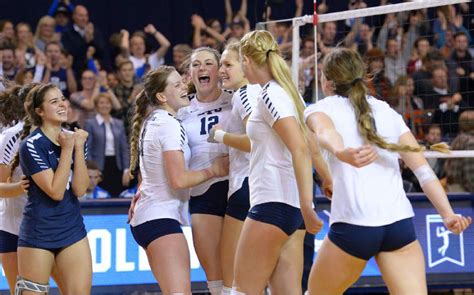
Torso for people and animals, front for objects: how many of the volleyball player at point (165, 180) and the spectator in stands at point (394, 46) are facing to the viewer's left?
0

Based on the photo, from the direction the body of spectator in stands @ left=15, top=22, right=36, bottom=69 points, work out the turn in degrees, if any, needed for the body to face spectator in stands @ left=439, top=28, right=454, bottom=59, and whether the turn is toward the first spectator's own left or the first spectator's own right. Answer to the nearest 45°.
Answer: approximately 90° to the first spectator's own left

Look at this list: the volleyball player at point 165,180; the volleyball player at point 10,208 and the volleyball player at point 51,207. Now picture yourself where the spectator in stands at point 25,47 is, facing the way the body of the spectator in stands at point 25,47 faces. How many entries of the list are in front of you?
3

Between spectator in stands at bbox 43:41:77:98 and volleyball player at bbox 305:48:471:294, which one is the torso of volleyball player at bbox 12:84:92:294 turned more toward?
the volleyball player

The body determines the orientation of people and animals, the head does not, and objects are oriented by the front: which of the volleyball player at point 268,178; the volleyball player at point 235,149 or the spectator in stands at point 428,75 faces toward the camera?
the spectator in stands

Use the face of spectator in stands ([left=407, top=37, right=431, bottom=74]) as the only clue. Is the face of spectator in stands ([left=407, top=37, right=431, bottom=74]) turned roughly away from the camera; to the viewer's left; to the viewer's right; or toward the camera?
toward the camera

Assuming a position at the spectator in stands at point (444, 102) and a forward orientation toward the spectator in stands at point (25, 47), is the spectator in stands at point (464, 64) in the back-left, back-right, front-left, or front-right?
back-right

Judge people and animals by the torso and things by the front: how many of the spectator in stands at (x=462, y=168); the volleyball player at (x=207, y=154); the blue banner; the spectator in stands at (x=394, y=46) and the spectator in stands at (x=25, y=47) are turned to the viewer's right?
0

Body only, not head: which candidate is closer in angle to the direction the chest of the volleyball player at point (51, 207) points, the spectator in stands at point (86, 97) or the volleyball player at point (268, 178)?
the volleyball player

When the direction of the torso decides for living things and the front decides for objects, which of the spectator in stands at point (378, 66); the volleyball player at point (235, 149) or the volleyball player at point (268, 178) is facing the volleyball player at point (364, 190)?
the spectator in stands

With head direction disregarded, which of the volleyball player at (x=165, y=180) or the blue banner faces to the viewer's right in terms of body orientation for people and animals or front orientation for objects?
the volleyball player

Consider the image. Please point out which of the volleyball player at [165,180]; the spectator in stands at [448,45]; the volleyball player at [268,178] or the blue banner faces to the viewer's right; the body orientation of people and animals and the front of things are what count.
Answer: the volleyball player at [165,180]

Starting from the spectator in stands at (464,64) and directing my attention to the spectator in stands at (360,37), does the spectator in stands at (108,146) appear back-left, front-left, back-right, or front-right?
front-left

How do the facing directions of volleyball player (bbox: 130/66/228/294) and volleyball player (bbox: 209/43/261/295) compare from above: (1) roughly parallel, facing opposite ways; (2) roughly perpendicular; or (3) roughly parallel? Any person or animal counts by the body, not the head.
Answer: roughly parallel, facing opposite ways

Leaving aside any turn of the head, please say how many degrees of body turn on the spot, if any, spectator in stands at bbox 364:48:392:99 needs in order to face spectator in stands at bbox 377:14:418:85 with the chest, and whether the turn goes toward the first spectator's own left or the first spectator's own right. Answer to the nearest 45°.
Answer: approximately 135° to the first spectator's own left

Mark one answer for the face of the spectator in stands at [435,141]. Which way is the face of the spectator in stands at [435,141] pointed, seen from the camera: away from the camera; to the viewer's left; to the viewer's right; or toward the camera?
toward the camera

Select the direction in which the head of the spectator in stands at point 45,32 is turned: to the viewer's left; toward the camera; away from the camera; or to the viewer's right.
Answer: toward the camera

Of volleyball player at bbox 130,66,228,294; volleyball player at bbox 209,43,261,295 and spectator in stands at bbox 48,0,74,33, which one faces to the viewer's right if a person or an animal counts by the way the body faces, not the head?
volleyball player at bbox 130,66,228,294

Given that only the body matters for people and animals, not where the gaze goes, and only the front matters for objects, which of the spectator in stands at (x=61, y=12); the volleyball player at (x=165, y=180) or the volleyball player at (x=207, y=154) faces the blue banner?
the spectator in stands

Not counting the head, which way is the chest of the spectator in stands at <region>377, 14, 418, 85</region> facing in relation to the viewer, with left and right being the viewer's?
facing the viewer

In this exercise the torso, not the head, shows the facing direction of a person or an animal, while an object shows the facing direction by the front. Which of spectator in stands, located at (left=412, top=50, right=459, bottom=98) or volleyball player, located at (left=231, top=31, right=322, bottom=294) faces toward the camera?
the spectator in stands
